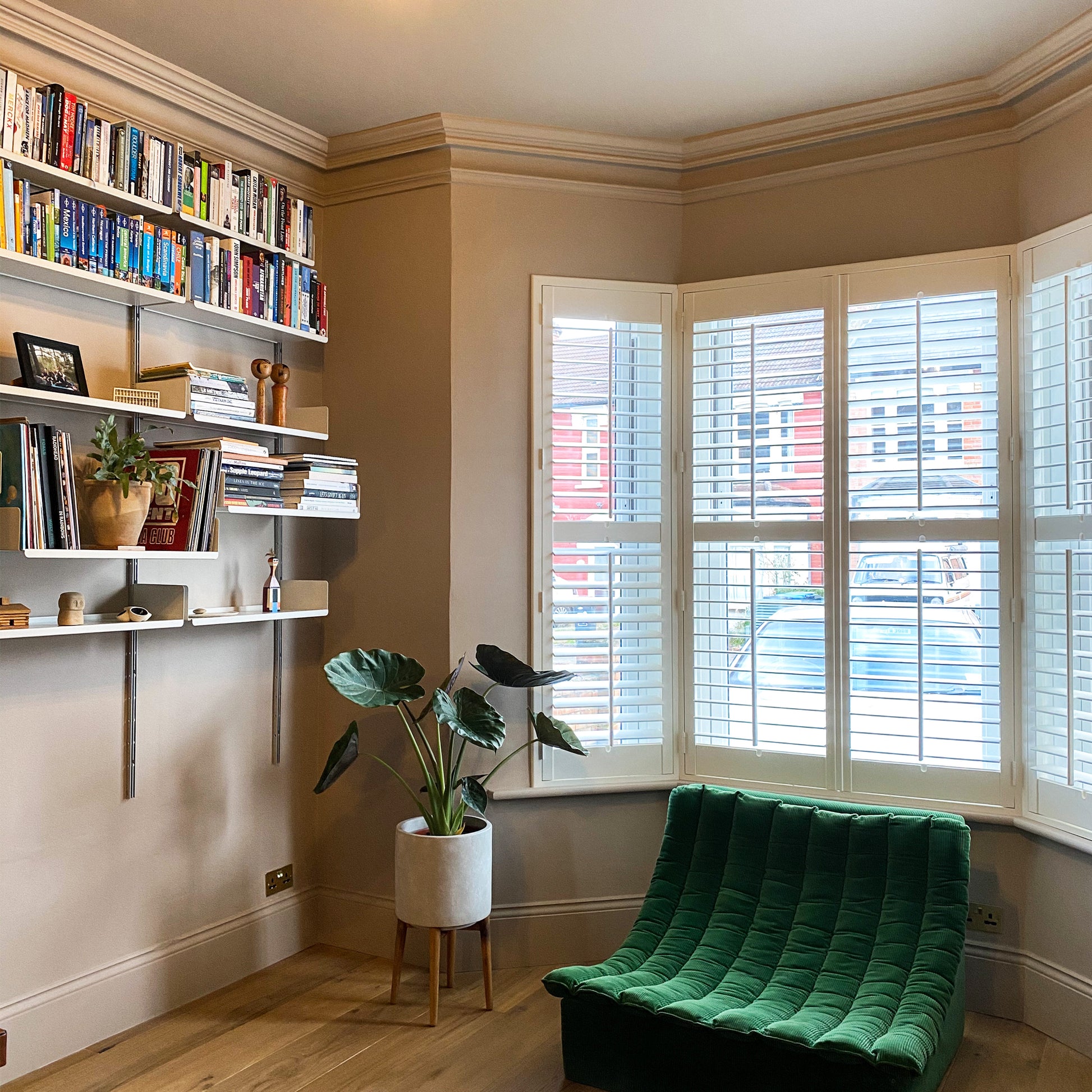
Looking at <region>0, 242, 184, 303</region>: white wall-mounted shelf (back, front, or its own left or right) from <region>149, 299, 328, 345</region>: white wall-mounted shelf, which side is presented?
left

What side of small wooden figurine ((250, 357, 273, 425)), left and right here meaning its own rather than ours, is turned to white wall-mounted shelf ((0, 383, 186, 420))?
right

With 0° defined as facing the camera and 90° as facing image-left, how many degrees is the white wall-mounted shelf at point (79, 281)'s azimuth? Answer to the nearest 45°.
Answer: approximately 315°

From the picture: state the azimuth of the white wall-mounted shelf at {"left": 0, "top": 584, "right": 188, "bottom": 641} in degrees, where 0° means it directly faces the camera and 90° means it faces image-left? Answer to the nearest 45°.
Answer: approximately 315°

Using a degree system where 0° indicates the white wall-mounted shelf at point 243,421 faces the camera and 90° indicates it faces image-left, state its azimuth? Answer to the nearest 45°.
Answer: approximately 315°

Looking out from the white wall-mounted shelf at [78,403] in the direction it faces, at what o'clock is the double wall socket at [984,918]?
The double wall socket is roughly at 11 o'clock from the white wall-mounted shelf.
